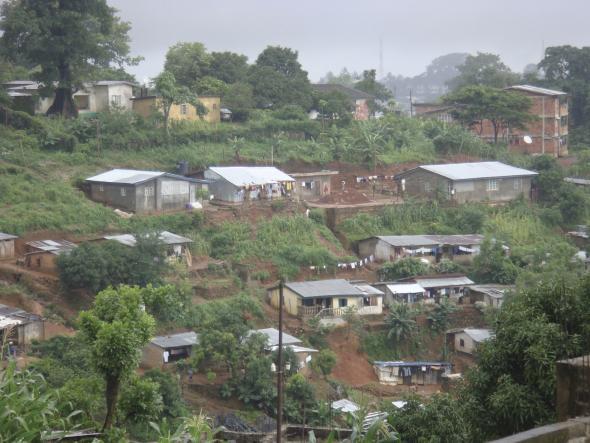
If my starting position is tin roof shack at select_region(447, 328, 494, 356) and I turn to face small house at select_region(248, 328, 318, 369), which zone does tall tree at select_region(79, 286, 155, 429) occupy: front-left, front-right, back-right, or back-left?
front-left

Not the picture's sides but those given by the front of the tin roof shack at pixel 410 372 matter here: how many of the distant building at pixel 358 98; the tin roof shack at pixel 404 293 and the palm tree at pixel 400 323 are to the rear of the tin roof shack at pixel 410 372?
3

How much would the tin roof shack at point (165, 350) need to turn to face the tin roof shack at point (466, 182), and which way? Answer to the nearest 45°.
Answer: approximately 90° to its left

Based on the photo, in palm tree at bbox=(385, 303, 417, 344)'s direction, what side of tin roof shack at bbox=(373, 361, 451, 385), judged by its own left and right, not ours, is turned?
back

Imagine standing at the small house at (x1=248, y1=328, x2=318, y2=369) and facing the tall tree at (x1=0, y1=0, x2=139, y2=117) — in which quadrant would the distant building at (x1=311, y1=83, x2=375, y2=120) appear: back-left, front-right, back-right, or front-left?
front-right

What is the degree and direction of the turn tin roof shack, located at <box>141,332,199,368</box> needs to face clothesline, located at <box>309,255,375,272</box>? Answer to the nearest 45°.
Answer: approximately 90° to its left

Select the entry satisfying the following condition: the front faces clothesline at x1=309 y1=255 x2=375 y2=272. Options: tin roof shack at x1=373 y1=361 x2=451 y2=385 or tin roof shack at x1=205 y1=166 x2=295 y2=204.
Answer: tin roof shack at x1=205 y1=166 x2=295 y2=204

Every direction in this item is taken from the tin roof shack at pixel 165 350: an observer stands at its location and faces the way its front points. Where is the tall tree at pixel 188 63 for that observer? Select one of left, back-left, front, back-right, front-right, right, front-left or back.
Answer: back-left

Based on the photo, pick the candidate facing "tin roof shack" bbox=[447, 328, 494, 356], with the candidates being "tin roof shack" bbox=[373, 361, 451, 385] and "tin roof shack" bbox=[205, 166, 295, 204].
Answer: "tin roof shack" bbox=[205, 166, 295, 204]

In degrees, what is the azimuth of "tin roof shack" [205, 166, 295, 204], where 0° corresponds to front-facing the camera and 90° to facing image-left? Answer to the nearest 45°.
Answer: approximately 315°

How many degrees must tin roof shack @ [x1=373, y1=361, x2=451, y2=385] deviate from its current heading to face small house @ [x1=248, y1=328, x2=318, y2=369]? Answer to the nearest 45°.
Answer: approximately 45° to its right

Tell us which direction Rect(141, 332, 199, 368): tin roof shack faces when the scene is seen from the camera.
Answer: facing the viewer and to the right of the viewer

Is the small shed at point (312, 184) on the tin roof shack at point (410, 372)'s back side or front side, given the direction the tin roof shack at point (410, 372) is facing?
on the back side

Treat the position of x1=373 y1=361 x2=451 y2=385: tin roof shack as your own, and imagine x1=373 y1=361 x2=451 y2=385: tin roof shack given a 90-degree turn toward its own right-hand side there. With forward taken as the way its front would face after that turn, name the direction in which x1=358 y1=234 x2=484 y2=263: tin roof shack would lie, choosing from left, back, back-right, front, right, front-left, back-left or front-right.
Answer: right

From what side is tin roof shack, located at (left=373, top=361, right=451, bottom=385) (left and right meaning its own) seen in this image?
front

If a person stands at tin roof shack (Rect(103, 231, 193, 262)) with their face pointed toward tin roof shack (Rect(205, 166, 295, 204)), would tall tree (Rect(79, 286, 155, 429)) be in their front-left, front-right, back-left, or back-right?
back-right

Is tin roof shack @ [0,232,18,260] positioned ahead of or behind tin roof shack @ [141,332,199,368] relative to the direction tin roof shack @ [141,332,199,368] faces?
behind

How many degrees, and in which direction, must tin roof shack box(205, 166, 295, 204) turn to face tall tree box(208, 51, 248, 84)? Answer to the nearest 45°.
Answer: approximately 135° to its left

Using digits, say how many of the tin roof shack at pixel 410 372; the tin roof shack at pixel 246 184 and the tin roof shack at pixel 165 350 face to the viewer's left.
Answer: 0

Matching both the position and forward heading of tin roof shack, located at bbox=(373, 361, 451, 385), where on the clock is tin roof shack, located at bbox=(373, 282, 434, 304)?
tin roof shack, located at bbox=(373, 282, 434, 304) is roughly at 6 o'clock from tin roof shack, located at bbox=(373, 361, 451, 385).

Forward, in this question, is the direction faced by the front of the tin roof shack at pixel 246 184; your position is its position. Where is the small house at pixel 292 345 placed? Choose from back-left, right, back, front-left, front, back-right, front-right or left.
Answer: front-right

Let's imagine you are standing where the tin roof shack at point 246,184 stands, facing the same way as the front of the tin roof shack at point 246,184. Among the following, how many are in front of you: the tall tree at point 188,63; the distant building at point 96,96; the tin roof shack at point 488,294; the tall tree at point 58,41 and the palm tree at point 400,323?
2
